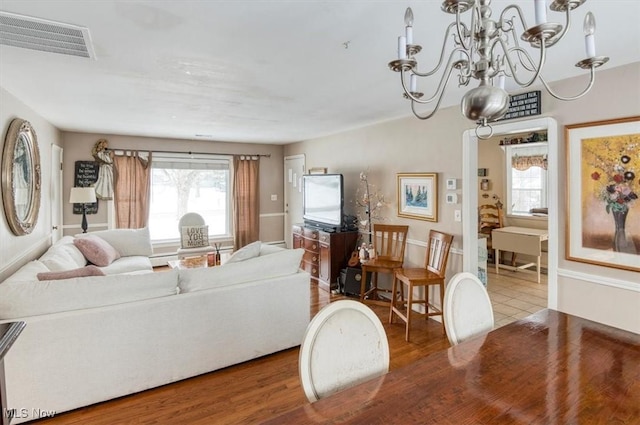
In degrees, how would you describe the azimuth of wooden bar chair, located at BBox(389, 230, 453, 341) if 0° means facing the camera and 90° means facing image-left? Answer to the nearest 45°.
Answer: approximately 45°

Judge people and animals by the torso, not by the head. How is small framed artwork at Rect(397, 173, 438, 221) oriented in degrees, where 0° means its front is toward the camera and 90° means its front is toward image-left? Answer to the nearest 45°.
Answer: approximately 45°

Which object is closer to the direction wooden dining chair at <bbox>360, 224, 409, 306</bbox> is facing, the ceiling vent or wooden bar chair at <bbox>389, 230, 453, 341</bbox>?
the ceiling vent

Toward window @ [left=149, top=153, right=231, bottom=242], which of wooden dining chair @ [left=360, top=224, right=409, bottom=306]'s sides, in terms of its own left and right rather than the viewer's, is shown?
right

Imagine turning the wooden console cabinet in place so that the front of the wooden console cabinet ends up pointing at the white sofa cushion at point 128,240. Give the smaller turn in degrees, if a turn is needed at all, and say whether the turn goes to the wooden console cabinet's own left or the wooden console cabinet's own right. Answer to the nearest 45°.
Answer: approximately 45° to the wooden console cabinet's own right

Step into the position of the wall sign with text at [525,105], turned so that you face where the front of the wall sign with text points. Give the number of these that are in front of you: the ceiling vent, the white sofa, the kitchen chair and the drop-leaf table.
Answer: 2

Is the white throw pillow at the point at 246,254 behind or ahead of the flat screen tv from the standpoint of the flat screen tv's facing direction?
ahead
